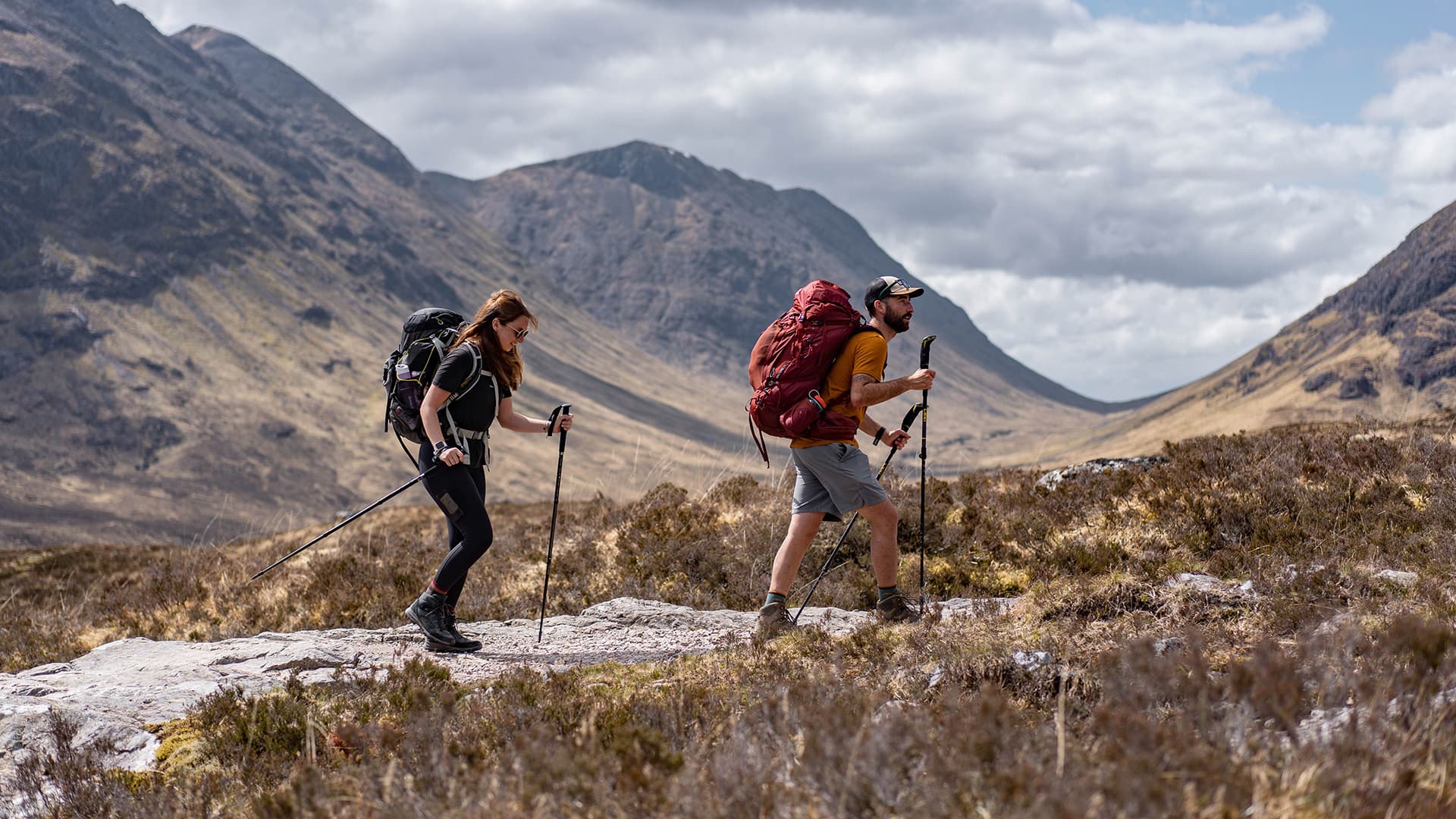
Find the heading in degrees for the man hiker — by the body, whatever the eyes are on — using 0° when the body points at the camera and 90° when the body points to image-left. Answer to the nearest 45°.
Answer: approximately 270°

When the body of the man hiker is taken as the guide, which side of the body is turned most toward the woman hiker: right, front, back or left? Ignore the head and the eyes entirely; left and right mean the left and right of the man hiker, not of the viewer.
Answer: back
